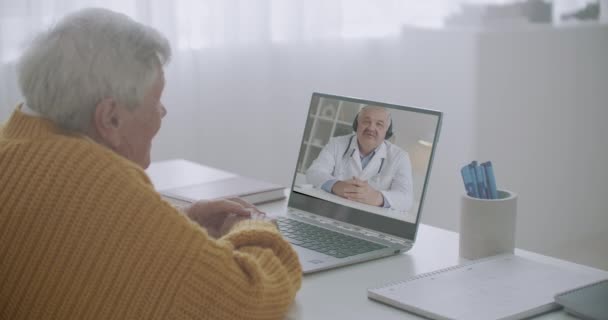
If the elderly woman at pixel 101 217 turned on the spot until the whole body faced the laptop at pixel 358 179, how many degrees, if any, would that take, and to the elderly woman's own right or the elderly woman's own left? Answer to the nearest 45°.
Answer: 0° — they already face it

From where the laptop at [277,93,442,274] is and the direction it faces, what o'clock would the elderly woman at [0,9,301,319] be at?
The elderly woman is roughly at 12 o'clock from the laptop.

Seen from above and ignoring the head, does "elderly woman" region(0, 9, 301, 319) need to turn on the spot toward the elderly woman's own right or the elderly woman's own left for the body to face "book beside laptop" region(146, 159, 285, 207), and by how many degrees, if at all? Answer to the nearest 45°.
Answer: approximately 45° to the elderly woman's own left

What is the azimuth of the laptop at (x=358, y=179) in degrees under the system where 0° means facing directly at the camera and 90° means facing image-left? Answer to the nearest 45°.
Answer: approximately 45°

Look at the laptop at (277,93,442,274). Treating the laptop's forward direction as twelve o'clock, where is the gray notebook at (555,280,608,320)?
The gray notebook is roughly at 9 o'clock from the laptop.

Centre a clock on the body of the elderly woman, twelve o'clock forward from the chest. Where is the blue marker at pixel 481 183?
The blue marker is roughly at 1 o'clock from the elderly woman.

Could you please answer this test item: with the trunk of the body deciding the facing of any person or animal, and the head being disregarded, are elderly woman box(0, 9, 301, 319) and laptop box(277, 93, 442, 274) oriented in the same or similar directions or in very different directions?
very different directions

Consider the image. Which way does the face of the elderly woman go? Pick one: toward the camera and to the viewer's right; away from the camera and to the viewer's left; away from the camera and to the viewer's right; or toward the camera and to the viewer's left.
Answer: away from the camera and to the viewer's right

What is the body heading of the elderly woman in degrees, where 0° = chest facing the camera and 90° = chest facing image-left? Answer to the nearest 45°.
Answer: approximately 225°
